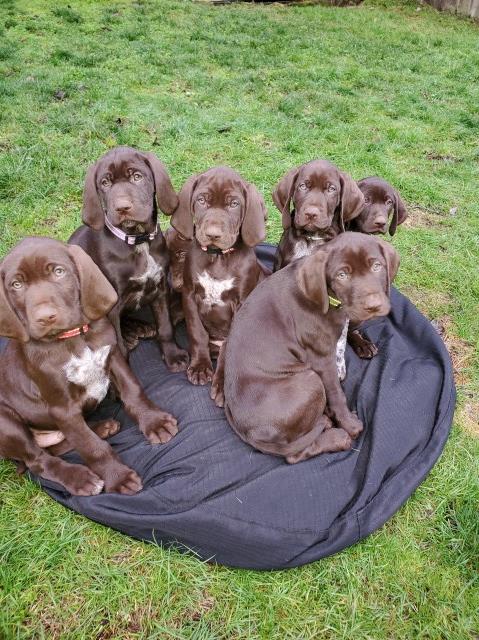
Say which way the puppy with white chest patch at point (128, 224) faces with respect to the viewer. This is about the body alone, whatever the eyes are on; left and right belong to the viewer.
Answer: facing the viewer and to the right of the viewer

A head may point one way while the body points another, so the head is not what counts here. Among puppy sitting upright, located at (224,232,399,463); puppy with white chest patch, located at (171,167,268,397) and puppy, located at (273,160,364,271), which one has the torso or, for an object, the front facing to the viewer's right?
the puppy sitting upright

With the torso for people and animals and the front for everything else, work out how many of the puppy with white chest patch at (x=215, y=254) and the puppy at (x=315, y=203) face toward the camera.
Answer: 2

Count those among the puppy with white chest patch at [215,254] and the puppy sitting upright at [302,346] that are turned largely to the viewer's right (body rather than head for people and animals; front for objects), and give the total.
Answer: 1

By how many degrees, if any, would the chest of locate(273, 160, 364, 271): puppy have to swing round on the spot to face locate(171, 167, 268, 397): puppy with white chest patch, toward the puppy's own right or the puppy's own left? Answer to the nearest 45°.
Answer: approximately 45° to the puppy's own right

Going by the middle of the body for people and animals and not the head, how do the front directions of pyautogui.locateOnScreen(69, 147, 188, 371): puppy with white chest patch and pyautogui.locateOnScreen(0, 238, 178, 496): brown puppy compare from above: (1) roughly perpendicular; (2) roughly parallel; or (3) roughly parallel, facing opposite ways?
roughly parallel

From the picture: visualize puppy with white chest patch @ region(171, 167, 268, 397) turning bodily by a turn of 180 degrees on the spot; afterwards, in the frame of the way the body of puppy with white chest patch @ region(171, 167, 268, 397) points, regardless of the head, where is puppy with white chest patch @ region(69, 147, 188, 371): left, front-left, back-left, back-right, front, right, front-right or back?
left

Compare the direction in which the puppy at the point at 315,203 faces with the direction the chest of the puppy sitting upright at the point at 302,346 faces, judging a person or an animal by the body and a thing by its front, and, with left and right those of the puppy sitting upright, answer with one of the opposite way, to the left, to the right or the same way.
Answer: to the right

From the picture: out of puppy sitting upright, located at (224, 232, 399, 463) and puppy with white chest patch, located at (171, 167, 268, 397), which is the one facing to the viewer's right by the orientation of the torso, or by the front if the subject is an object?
the puppy sitting upright

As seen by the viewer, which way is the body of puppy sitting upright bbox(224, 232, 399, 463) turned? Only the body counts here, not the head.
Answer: to the viewer's right

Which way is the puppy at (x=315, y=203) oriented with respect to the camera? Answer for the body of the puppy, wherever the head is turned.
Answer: toward the camera

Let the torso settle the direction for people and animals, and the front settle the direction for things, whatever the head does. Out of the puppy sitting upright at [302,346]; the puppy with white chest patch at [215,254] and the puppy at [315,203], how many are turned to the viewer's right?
1
